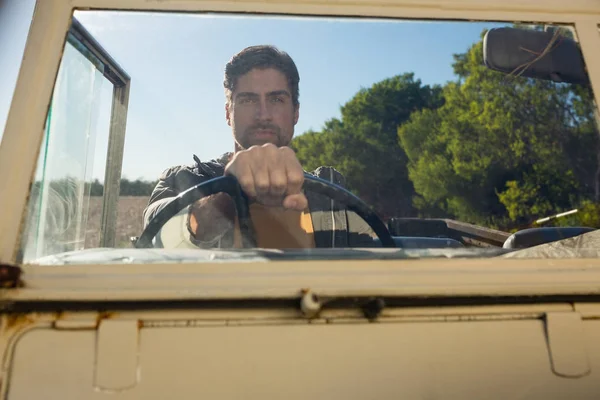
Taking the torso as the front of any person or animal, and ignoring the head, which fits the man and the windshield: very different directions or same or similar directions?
same or similar directions

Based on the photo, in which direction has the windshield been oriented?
toward the camera

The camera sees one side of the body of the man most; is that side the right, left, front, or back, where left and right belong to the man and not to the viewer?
front

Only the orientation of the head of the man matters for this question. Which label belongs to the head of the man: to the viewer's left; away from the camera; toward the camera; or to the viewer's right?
toward the camera
